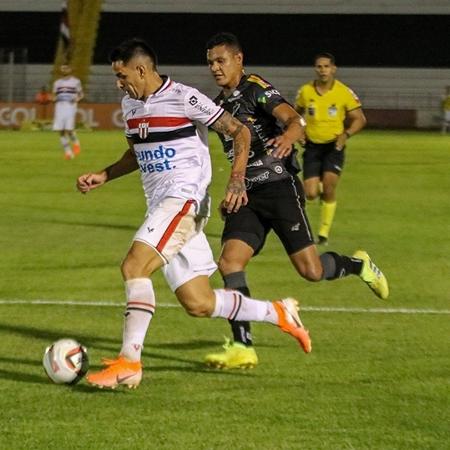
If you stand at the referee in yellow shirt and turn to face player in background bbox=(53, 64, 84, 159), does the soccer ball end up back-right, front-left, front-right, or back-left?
back-left

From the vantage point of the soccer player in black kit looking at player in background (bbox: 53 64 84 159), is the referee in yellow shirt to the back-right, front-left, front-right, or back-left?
front-right

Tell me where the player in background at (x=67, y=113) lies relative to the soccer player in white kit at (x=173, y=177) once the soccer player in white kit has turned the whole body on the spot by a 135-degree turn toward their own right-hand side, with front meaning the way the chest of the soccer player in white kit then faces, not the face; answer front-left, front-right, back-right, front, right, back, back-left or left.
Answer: front

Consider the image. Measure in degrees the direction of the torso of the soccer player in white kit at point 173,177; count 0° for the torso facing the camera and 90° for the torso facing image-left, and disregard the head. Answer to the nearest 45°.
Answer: approximately 45°

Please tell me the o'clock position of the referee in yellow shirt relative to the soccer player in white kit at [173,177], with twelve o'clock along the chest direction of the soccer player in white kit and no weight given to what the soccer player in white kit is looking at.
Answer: The referee in yellow shirt is roughly at 5 o'clock from the soccer player in white kit.

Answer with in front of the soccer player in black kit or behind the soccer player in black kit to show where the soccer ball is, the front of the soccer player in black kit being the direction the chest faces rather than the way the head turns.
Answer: in front

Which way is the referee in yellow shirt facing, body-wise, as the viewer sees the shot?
toward the camera

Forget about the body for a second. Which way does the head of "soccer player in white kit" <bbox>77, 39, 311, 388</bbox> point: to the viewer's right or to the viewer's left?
to the viewer's left

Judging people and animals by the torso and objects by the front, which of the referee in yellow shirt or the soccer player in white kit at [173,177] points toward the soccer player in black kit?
the referee in yellow shirt

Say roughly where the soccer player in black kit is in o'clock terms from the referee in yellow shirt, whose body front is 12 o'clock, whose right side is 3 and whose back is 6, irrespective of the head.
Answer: The soccer player in black kit is roughly at 12 o'clock from the referee in yellow shirt.

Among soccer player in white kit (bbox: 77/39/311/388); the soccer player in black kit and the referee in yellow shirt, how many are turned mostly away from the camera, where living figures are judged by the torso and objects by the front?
0

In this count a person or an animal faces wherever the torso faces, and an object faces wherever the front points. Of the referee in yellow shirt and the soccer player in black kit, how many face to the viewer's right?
0

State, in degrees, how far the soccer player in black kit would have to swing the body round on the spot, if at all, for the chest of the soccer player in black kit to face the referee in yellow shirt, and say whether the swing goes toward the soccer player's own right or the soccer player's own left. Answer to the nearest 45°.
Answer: approximately 135° to the soccer player's own right

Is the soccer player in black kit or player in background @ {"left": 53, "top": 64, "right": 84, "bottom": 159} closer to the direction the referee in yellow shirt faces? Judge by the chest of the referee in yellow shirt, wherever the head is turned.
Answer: the soccer player in black kit
